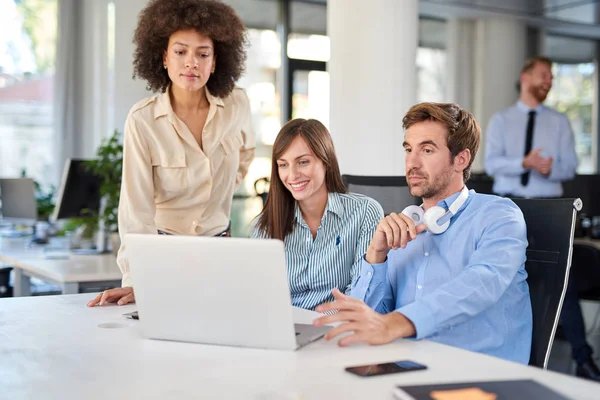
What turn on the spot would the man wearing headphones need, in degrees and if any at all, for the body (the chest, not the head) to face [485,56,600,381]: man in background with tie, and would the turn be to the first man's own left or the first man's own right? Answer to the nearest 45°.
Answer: approximately 135° to the first man's own right

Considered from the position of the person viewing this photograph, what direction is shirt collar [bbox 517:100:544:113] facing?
facing the viewer and to the right of the viewer

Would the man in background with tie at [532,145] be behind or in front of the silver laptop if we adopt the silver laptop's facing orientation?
in front

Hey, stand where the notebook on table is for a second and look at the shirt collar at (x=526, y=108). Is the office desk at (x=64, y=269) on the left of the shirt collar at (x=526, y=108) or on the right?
left

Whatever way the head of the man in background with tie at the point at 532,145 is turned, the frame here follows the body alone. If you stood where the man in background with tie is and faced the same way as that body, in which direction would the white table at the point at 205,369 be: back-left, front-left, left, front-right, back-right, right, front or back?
front

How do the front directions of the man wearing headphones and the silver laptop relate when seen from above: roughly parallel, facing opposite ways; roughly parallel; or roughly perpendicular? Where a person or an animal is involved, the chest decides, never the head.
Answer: roughly parallel, facing opposite ways

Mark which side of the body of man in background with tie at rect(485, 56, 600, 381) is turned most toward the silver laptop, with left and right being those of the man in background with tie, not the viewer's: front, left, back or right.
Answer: front

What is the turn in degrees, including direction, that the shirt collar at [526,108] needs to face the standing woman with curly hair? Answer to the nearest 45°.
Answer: approximately 90° to its right

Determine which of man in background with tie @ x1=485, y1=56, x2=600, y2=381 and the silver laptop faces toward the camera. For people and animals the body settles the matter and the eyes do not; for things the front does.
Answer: the man in background with tie

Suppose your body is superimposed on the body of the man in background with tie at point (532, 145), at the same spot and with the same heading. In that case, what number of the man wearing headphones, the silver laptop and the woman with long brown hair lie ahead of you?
3

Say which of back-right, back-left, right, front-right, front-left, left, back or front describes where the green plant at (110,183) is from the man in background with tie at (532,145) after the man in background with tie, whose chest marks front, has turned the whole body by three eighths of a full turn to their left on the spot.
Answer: back

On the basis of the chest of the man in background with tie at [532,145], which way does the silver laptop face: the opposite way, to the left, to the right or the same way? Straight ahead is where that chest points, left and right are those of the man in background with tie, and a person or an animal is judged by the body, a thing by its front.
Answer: the opposite way

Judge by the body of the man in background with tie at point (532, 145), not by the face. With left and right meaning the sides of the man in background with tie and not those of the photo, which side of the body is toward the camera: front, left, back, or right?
front

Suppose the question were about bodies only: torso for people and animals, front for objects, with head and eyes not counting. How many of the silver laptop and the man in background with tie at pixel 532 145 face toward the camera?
1

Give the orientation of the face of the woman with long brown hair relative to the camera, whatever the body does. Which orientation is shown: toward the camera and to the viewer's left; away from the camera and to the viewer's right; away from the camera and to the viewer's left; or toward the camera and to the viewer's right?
toward the camera and to the viewer's left

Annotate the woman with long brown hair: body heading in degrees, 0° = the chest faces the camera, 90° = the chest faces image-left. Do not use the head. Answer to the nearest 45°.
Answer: approximately 45°

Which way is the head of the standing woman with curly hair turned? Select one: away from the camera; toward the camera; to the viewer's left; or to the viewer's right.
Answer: toward the camera

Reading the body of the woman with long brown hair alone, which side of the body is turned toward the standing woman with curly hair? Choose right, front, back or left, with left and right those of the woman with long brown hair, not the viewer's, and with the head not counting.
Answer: right

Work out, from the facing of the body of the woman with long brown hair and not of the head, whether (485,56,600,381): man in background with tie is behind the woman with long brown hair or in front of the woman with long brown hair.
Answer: behind

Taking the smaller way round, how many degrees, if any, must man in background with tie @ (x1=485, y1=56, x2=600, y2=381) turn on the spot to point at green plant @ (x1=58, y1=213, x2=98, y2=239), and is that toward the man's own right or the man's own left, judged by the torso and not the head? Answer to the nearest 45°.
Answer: approximately 45° to the man's own right
